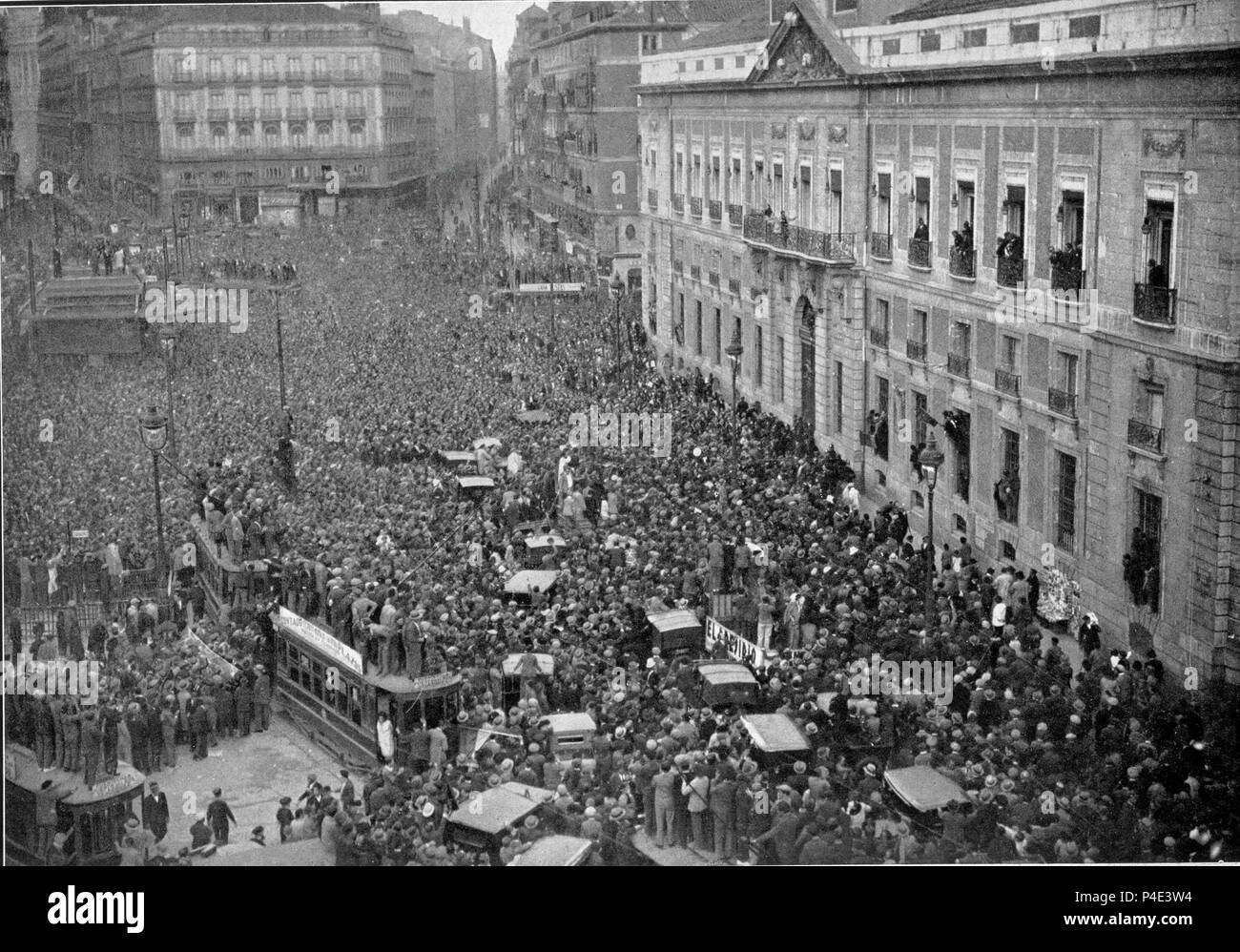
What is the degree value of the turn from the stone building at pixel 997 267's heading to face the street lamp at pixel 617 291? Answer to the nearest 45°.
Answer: approximately 90° to its right

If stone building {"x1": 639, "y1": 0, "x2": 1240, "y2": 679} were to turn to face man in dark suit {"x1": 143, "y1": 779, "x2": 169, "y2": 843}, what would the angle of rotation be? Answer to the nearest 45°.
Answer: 0° — it already faces them

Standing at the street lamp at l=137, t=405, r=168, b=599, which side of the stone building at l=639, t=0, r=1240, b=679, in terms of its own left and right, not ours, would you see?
front

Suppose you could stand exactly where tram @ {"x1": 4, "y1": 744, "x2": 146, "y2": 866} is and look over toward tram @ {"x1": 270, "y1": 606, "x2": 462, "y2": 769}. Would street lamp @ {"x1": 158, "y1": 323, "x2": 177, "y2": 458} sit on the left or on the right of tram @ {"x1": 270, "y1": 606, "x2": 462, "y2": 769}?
left

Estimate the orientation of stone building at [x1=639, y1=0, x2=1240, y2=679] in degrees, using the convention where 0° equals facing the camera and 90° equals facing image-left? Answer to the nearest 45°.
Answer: approximately 45°
